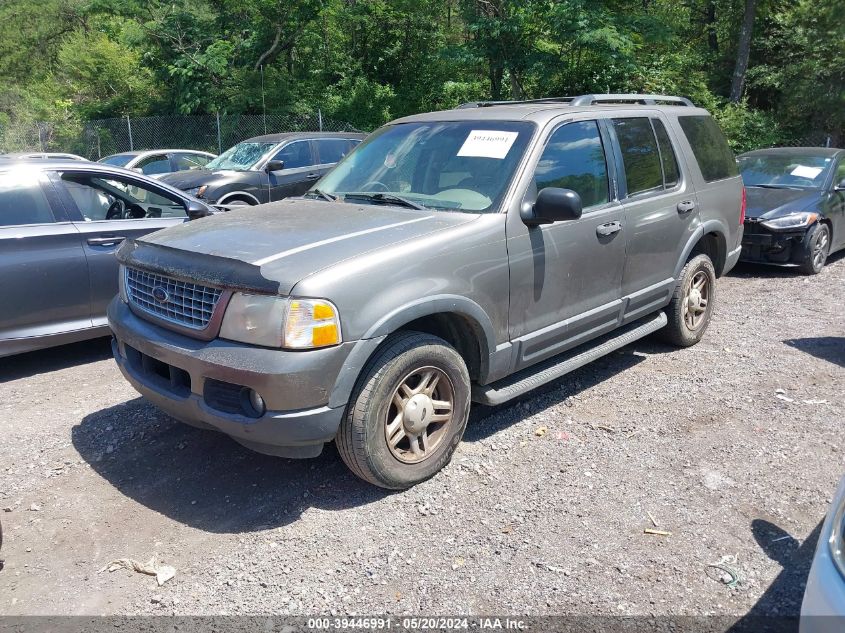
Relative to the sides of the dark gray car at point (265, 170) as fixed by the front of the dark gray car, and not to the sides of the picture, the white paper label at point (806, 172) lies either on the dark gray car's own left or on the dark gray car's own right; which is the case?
on the dark gray car's own left

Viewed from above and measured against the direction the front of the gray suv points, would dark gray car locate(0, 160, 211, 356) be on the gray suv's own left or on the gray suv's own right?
on the gray suv's own right

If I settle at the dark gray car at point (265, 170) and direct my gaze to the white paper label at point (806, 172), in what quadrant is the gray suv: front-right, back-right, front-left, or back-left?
front-right

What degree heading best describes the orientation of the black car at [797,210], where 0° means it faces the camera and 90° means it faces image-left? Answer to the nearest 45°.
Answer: approximately 45°

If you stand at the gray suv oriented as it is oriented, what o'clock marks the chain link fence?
The chain link fence is roughly at 4 o'clock from the gray suv.

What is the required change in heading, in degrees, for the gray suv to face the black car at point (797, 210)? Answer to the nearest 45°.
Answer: approximately 180°

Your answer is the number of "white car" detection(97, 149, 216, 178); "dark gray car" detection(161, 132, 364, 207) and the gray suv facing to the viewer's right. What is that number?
0

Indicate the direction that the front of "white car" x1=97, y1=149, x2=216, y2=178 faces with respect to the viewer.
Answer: facing the viewer and to the left of the viewer

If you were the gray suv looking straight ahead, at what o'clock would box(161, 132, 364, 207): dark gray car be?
The dark gray car is roughly at 4 o'clock from the gray suv.

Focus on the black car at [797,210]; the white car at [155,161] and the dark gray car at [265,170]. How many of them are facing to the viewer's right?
0

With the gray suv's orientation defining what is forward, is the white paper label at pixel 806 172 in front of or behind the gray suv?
behind

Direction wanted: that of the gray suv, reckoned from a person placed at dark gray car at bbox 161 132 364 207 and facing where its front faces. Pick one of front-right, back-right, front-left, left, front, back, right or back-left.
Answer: front-left

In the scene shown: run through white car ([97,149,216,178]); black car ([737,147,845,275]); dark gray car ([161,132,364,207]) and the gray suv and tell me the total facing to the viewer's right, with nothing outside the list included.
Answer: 0
